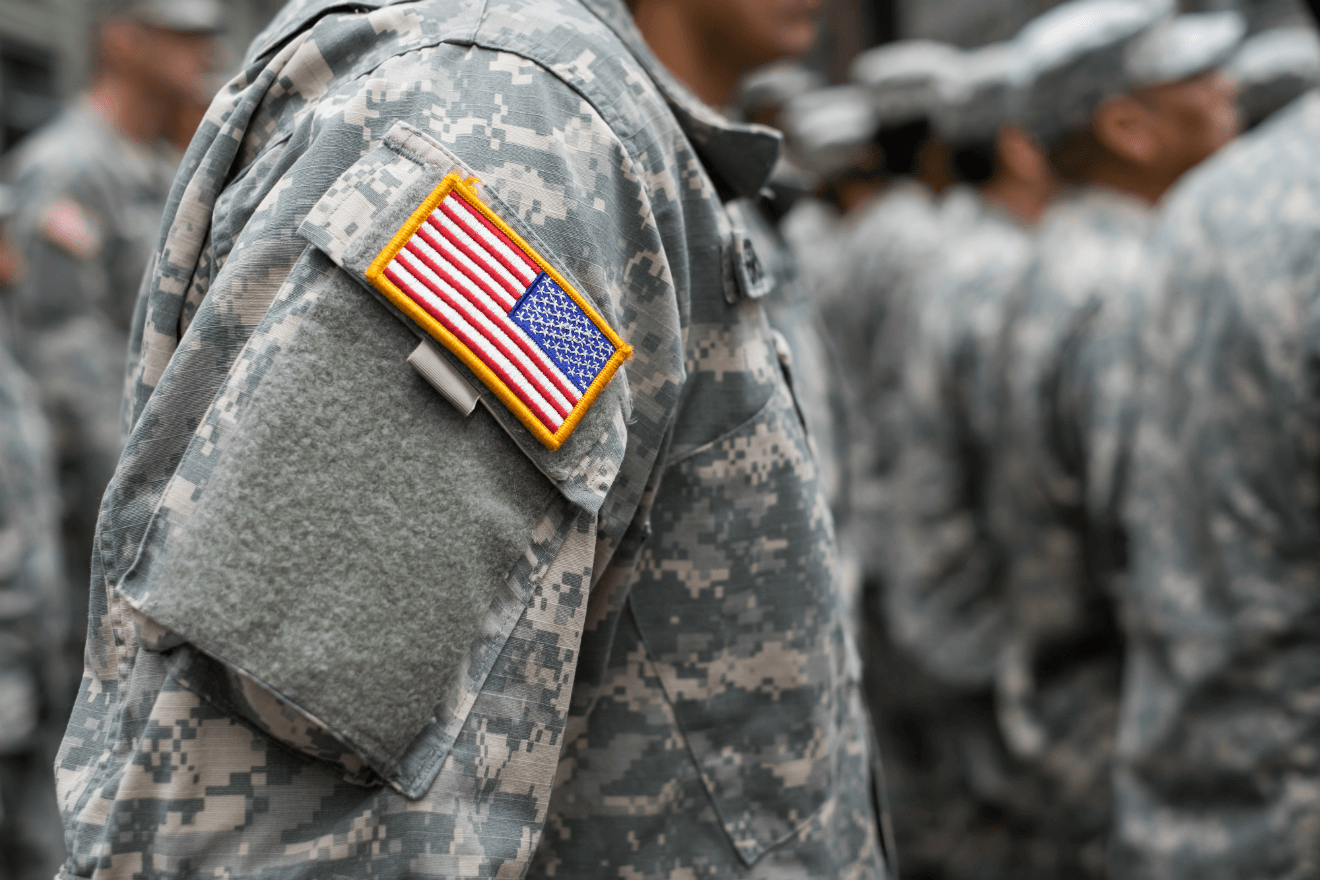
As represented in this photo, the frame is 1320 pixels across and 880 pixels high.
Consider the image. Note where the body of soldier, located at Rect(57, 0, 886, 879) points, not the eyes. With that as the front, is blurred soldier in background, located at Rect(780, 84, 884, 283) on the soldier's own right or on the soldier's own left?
on the soldier's own left

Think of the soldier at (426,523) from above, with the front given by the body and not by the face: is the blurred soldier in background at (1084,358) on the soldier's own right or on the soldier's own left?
on the soldier's own left

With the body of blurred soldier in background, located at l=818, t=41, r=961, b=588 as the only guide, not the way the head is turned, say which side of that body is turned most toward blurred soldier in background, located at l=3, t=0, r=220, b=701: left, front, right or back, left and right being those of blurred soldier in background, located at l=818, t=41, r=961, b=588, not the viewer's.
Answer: back

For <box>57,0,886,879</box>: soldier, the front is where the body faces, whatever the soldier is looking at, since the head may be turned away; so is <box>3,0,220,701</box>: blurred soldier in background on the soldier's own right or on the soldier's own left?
on the soldier's own left

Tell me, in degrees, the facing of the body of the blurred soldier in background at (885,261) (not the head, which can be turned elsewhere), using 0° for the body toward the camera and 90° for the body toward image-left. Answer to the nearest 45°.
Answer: approximately 225°

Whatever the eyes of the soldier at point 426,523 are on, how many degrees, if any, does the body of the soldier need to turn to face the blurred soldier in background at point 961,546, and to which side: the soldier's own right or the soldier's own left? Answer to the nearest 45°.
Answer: approximately 45° to the soldier's own left

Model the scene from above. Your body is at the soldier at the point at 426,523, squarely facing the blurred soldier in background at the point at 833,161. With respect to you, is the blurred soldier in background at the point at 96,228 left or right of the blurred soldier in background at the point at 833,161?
left

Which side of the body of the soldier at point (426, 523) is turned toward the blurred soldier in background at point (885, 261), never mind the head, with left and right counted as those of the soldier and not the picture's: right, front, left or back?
left

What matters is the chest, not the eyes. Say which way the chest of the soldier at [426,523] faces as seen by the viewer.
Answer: to the viewer's right

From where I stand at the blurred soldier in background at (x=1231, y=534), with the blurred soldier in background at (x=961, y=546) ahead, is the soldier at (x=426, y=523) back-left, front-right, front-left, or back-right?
back-left

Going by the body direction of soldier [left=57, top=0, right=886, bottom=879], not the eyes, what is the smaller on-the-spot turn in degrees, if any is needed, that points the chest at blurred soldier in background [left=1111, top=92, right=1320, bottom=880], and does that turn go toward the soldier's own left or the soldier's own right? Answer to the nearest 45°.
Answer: approximately 45° to the soldier's own left

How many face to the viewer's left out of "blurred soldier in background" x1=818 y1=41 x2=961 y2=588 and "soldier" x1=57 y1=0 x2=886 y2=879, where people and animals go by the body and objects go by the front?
0
